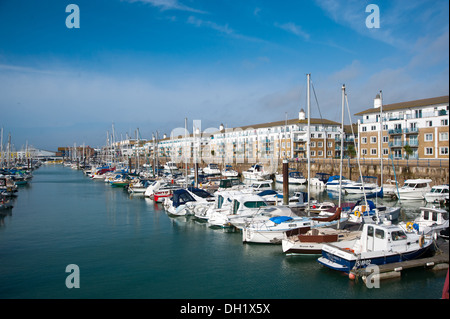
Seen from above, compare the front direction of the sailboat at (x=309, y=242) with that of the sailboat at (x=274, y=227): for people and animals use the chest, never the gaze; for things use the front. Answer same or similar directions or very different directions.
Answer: same or similar directions

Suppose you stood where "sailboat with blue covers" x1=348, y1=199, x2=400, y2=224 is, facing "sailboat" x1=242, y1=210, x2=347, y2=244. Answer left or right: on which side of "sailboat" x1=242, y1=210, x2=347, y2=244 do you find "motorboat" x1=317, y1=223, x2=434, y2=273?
left

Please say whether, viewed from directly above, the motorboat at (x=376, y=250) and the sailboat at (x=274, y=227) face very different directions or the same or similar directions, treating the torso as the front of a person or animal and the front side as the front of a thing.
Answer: same or similar directions

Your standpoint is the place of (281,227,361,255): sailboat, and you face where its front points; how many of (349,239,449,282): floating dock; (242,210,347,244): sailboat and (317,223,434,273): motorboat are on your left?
1
